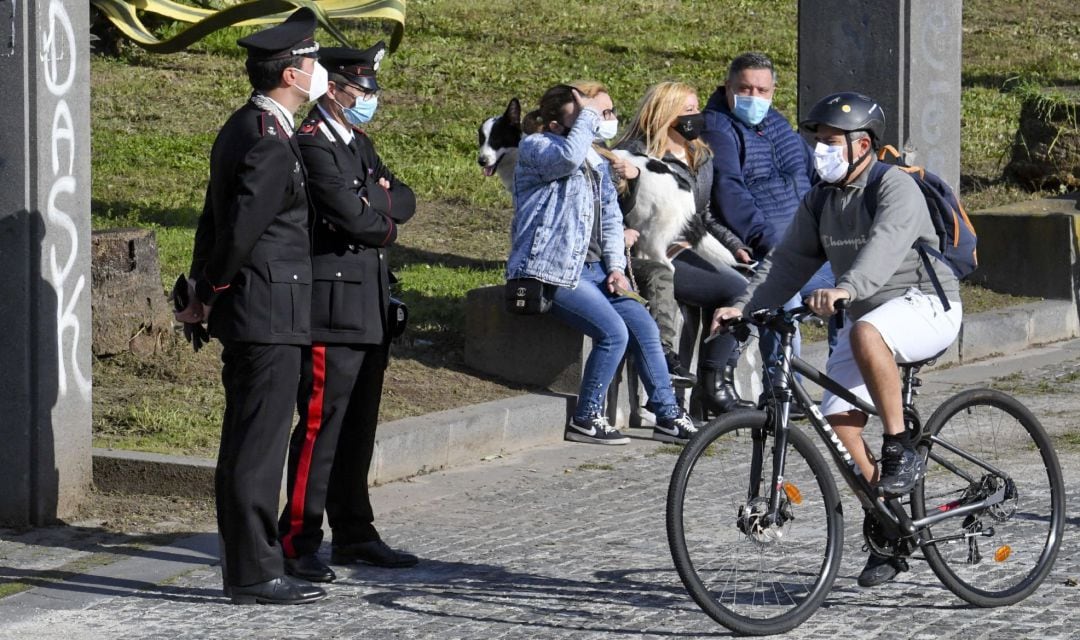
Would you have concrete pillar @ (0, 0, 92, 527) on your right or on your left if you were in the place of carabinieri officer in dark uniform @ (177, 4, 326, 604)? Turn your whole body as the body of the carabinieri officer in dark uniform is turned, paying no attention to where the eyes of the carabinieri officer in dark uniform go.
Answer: on your left

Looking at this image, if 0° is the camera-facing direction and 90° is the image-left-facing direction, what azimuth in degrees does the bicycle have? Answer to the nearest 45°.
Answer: approximately 45°

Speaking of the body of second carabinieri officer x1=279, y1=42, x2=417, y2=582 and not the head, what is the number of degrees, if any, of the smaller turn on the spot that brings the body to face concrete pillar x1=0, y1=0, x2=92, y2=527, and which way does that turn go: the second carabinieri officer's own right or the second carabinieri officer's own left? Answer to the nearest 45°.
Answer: approximately 180°

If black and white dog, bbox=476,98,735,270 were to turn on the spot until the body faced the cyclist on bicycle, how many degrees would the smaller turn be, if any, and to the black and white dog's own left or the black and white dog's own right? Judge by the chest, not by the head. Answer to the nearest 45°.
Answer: approximately 90° to the black and white dog's own left

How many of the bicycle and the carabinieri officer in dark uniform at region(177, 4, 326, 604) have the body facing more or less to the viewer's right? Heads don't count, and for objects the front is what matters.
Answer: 1

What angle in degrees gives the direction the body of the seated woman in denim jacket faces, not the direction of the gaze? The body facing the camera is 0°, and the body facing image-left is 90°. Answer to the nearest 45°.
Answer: approximately 315°

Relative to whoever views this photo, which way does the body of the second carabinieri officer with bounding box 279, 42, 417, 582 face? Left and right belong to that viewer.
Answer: facing the viewer and to the right of the viewer

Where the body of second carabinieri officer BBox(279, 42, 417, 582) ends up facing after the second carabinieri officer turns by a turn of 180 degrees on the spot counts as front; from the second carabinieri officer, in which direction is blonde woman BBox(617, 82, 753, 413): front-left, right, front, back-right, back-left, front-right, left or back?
right

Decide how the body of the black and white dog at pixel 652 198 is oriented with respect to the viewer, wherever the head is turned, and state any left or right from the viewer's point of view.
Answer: facing to the left of the viewer

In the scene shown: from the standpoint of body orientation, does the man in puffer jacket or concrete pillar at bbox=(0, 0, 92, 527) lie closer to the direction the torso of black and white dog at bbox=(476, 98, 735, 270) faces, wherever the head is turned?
the concrete pillar

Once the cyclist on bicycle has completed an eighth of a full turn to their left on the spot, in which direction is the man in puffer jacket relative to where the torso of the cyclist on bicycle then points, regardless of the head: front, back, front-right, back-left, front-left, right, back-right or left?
back

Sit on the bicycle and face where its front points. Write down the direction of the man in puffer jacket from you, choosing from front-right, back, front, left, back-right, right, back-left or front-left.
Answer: back-right

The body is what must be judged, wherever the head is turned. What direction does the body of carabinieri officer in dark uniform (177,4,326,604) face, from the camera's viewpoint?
to the viewer's right

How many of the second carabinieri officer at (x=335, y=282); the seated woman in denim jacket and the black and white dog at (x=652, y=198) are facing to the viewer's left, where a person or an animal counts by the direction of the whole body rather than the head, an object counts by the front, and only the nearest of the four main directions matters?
1

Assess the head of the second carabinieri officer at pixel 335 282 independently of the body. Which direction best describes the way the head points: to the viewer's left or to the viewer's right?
to the viewer's right

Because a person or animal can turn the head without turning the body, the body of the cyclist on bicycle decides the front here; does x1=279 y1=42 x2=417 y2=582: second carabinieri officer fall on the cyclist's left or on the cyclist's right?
on the cyclist's right
